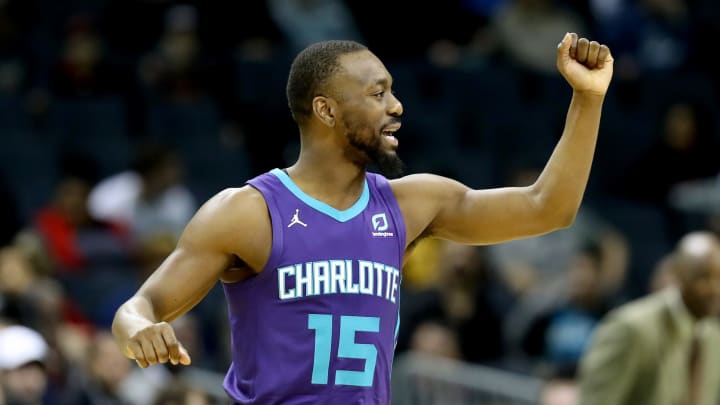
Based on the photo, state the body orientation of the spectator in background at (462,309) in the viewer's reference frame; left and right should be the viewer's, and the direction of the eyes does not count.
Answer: facing the viewer

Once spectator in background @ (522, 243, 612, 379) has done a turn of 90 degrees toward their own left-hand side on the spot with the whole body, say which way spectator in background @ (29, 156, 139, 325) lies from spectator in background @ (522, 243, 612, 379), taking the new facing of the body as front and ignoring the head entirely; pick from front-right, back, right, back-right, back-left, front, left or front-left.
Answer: back

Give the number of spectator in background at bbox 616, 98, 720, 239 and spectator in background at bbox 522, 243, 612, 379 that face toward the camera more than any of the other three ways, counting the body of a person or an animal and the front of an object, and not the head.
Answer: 2

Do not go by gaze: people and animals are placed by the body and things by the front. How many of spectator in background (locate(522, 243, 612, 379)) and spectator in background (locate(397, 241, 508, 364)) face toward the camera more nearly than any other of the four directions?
2

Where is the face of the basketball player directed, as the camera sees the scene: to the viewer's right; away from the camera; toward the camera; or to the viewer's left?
to the viewer's right

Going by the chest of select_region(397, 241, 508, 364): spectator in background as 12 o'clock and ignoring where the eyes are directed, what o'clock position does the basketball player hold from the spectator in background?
The basketball player is roughly at 12 o'clock from the spectator in background.

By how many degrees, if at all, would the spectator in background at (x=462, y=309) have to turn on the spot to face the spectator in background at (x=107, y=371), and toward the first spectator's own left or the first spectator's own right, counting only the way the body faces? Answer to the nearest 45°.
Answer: approximately 45° to the first spectator's own right

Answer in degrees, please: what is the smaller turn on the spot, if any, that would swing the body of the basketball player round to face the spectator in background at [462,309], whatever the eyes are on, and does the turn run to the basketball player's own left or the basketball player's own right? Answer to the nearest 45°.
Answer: approximately 135° to the basketball player's own left

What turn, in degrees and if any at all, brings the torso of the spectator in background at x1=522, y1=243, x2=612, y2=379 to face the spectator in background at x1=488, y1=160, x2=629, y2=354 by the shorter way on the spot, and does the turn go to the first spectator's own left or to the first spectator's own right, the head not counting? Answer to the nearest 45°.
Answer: approximately 180°

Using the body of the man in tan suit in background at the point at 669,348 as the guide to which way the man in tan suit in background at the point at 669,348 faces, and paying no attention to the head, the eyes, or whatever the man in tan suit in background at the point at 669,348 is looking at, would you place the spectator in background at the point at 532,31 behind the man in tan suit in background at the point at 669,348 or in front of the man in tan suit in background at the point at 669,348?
behind

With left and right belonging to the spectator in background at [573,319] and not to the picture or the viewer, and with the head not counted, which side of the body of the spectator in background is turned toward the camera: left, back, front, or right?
front

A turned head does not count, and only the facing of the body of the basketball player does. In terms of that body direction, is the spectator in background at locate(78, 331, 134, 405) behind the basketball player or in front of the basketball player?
behind

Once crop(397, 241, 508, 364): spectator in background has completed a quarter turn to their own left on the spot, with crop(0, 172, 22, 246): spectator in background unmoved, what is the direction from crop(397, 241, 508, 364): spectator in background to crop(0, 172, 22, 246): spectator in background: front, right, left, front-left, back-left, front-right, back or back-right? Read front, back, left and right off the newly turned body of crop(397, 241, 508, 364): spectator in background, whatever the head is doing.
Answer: back
